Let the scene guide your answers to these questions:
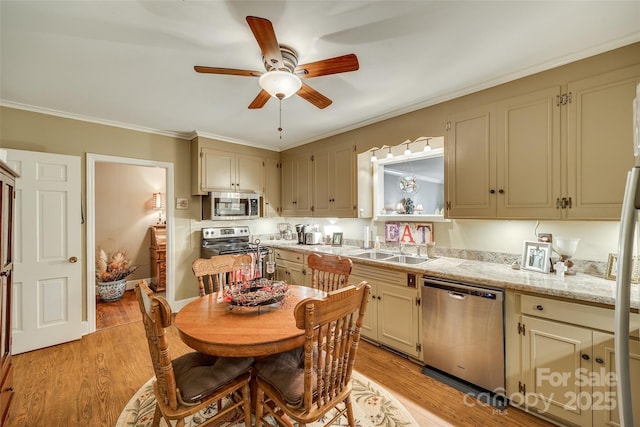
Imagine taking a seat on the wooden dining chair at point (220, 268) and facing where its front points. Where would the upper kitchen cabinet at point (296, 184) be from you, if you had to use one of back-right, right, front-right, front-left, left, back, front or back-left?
left

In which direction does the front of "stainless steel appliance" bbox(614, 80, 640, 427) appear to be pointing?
to the viewer's left

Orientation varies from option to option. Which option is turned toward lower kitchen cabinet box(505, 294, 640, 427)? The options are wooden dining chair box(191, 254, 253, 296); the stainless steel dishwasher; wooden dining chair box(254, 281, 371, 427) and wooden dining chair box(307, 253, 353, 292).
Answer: wooden dining chair box(191, 254, 253, 296)

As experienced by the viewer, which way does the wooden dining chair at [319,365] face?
facing away from the viewer and to the left of the viewer

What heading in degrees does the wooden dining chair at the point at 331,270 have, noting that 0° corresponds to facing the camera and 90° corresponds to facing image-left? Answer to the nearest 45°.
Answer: approximately 45°

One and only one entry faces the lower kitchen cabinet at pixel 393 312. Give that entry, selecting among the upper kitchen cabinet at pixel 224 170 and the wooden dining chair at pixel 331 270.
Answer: the upper kitchen cabinet

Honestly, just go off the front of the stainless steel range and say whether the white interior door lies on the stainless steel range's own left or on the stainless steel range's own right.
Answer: on the stainless steel range's own right

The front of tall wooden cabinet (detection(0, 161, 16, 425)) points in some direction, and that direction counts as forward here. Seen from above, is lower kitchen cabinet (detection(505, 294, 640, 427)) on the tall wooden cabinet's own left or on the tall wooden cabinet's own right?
on the tall wooden cabinet's own right

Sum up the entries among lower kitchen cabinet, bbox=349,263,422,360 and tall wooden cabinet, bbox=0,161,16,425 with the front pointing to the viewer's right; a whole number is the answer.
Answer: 1

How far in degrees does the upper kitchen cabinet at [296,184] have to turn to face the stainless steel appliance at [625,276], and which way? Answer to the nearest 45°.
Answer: approximately 45° to its left

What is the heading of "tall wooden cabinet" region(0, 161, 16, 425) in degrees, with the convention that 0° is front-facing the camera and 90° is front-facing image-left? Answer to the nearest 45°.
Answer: approximately 270°

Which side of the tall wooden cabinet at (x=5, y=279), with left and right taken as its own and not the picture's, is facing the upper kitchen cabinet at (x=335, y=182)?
front
